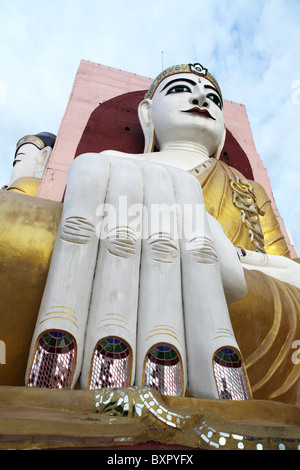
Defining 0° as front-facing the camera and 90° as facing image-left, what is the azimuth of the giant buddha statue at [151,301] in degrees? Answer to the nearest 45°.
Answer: approximately 315°
